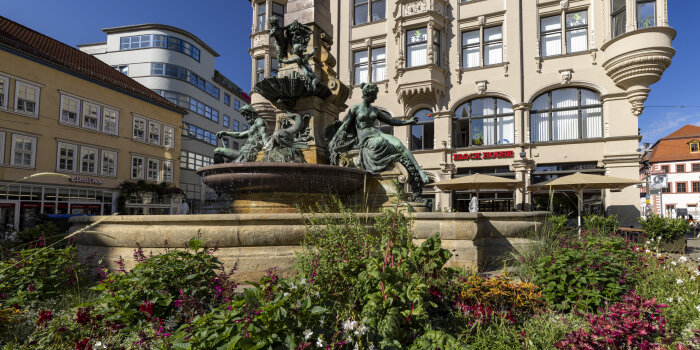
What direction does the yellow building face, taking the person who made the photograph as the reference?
facing the viewer and to the right of the viewer

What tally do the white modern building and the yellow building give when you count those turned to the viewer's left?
0

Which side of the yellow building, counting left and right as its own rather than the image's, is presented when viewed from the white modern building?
left

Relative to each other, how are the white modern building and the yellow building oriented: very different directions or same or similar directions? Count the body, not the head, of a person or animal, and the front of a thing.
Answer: same or similar directions

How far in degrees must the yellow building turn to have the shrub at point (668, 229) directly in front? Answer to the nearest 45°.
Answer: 0° — it already faces it

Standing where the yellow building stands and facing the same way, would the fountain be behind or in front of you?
in front

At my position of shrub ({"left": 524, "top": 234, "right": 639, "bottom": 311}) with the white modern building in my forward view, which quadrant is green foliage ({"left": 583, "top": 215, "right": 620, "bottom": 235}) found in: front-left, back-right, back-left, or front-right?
front-right

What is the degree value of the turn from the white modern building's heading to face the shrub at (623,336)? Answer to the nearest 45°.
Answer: approximately 45° to its right

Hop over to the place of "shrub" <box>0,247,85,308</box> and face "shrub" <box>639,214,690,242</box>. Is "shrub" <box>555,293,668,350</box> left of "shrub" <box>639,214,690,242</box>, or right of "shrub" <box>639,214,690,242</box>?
right

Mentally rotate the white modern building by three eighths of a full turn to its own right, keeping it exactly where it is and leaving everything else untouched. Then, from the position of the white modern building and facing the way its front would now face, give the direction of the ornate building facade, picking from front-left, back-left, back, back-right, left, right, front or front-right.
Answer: back-left
